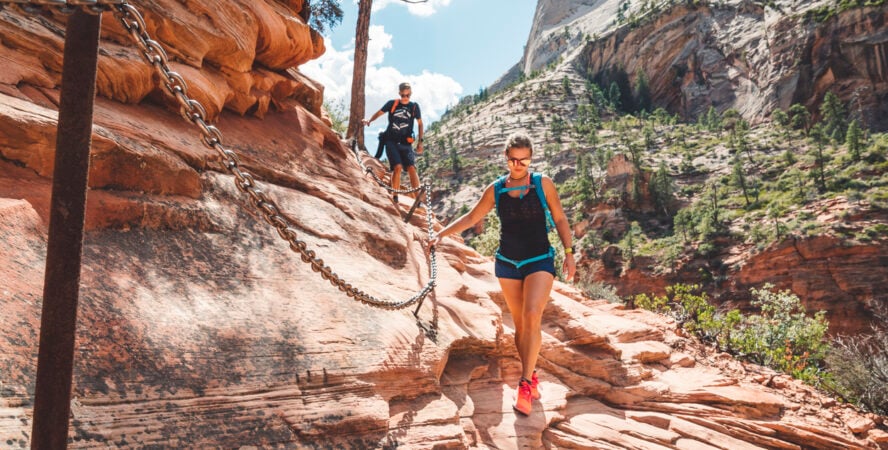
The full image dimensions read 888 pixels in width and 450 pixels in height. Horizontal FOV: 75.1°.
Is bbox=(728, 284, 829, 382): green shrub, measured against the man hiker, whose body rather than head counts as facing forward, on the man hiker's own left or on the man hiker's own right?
on the man hiker's own left

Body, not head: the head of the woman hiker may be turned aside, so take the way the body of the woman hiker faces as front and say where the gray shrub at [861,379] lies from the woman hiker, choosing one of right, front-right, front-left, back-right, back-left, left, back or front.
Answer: back-left

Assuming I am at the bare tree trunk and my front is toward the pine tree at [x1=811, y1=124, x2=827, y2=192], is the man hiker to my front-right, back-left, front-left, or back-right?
back-right

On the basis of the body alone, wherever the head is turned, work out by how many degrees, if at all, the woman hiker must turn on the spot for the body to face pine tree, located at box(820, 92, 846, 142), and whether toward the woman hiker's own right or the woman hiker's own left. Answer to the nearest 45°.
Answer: approximately 135° to the woman hiker's own left

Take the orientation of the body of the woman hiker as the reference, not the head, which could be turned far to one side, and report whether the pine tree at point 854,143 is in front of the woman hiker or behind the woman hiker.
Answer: behind

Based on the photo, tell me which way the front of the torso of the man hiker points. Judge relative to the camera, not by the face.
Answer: toward the camera

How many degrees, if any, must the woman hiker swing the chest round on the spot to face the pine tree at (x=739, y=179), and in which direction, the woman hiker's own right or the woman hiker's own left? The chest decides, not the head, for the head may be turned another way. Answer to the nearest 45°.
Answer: approximately 135° to the woman hiker's own left

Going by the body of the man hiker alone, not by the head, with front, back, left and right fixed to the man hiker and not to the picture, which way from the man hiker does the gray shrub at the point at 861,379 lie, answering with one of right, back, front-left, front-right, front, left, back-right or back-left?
left

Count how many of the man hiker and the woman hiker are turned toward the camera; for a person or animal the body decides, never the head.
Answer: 2

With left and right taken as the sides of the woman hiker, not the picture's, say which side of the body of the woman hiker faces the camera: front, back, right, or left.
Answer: front

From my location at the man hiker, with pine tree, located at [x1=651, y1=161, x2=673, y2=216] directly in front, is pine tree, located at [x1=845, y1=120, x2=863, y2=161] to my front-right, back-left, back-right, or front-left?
front-right

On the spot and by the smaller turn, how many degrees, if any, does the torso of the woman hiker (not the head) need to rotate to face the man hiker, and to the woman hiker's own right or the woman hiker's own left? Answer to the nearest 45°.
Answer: approximately 135° to the woman hiker's own right

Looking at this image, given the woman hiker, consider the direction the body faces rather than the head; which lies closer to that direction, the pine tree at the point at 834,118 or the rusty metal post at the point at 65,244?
the rusty metal post

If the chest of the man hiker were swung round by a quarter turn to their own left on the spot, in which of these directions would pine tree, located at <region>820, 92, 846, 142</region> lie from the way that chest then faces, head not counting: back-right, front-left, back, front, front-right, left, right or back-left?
front-left

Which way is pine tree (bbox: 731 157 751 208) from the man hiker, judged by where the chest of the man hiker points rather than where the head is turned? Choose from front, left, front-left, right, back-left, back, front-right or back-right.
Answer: back-left

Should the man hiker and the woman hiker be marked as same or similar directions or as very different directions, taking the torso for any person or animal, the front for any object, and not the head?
same or similar directions
